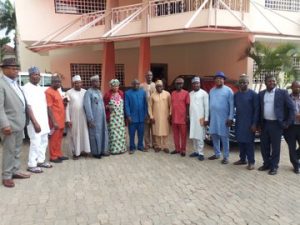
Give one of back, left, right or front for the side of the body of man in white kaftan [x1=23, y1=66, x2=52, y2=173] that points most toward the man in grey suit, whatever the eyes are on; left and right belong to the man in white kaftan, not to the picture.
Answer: right

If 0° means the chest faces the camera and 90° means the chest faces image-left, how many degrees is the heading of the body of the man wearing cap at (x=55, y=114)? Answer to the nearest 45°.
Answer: approximately 315°

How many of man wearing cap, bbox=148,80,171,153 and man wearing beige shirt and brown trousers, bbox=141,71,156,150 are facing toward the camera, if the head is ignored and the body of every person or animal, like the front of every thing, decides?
2

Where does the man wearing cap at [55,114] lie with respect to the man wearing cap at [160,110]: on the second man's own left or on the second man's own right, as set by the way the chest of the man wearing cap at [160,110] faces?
on the second man's own right

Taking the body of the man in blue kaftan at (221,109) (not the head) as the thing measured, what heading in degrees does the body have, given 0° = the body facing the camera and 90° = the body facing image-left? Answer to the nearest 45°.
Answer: approximately 45°

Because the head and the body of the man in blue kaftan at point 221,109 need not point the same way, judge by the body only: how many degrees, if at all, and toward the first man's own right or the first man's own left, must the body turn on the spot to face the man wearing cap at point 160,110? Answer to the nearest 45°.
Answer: approximately 90° to the first man's own right

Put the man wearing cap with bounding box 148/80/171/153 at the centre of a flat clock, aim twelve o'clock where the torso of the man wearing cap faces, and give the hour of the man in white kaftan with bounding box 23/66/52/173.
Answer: The man in white kaftan is roughly at 2 o'clock from the man wearing cap.

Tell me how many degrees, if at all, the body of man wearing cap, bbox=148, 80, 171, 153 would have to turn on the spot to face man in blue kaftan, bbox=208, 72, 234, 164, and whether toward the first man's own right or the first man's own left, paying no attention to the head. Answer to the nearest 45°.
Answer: approximately 45° to the first man's own left
